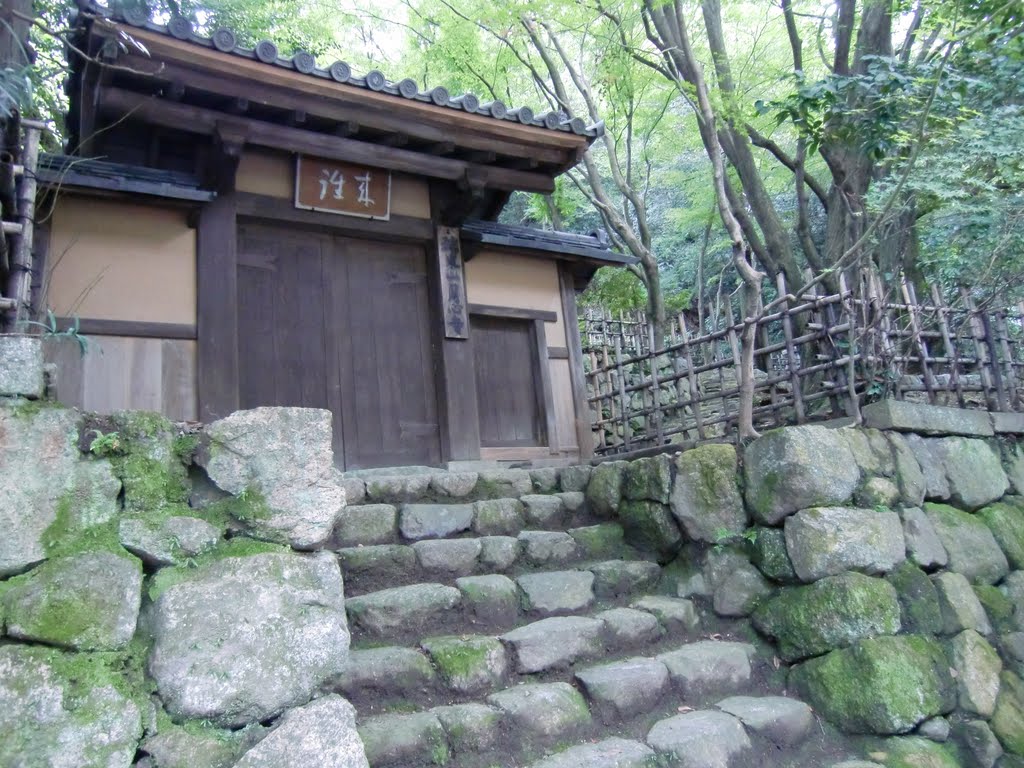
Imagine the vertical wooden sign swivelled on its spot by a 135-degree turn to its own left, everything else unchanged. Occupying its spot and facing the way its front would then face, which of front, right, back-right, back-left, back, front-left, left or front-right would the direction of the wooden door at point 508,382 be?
front

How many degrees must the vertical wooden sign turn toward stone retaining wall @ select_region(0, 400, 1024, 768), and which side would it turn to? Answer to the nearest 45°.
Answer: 0° — it already faces it

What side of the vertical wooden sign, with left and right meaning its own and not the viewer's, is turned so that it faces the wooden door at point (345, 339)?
right

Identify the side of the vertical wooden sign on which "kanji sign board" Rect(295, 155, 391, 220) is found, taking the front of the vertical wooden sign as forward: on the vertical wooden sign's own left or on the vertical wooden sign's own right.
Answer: on the vertical wooden sign's own right

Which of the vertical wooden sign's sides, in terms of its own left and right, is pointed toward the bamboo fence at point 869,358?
left

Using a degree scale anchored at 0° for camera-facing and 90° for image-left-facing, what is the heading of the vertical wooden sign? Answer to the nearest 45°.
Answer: approximately 0°
